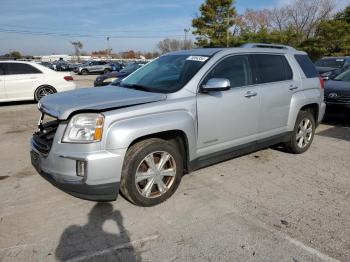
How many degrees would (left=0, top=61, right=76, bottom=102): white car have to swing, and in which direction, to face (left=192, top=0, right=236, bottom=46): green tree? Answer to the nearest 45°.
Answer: approximately 135° to its right

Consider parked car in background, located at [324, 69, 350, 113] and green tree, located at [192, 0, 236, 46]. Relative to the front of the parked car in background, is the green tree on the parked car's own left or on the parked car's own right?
on the parked car's own right

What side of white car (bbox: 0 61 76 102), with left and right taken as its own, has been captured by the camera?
left

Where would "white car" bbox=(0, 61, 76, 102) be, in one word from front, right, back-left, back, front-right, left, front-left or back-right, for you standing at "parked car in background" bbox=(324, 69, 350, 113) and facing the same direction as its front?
front-right

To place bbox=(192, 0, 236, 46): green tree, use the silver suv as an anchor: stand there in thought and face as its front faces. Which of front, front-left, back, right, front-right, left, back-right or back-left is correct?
back-right

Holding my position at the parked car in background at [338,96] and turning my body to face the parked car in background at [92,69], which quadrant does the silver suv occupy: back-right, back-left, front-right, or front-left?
back-left

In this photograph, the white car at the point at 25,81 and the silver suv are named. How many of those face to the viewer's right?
0

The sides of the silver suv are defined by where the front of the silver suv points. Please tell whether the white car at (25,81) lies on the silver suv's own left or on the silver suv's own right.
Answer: on the silver suv's own right

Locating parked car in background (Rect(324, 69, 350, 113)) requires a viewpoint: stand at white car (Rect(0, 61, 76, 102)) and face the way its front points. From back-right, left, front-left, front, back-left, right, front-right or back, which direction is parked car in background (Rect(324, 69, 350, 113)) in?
back-left

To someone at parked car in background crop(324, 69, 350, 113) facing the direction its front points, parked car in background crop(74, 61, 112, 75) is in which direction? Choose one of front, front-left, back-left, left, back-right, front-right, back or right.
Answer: right
